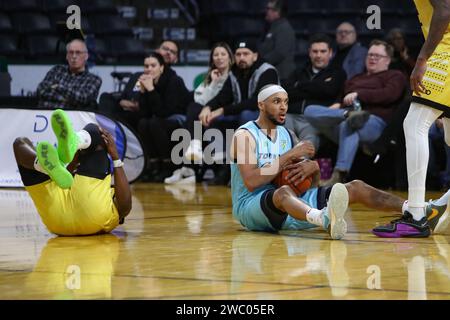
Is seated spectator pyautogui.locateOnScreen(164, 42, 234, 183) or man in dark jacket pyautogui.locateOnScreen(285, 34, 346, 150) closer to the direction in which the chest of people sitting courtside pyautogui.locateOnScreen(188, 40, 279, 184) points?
the seated spectator

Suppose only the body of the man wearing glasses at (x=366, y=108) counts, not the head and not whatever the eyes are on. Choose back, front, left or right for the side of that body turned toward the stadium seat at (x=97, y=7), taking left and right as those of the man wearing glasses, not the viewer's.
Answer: right

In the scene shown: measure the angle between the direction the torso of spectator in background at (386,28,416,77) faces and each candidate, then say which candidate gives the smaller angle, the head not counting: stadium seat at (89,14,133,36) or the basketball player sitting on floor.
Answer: the basketball player sitting on floor

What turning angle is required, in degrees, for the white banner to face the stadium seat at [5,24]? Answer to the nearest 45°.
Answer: approximately 180°

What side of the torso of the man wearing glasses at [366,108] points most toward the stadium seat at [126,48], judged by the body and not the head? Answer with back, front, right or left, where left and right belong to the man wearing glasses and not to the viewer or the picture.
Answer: right

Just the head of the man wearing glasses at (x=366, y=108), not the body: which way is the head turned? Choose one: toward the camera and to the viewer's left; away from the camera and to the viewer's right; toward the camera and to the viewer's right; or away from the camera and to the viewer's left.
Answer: toward the camera and to the viewer's left

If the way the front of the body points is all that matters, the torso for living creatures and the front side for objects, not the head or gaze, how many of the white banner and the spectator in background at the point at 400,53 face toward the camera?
2

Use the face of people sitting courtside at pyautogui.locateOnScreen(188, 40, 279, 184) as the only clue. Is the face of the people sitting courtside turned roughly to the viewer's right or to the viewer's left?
to the viewer's left

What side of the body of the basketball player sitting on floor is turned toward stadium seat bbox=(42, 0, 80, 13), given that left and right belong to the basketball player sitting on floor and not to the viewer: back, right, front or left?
back
